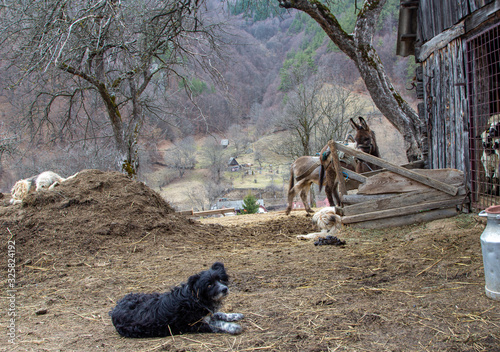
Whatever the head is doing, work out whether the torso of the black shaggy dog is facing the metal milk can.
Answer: yes

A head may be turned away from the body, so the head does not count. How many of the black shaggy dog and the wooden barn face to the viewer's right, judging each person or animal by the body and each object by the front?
1

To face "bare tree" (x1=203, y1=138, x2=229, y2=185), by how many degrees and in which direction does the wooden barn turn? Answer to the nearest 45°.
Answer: approximately 90° to its right

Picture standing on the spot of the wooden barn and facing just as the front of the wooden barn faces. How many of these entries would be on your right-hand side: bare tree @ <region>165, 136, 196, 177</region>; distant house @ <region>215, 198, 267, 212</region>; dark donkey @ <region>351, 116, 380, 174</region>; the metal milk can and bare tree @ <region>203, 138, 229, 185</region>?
4

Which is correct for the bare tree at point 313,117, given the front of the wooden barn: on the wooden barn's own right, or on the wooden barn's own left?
on the wooden barn's own right

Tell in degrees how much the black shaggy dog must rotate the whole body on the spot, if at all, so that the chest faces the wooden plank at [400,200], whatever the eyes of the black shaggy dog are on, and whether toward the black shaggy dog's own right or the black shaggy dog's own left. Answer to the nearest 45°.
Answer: approximately 45° to the black shaggy dog's own left

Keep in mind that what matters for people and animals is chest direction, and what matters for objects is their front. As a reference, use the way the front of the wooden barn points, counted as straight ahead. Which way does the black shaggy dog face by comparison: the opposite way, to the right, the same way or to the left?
the opposite way

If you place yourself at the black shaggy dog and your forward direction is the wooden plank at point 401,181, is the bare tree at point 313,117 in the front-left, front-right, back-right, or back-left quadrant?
front-left

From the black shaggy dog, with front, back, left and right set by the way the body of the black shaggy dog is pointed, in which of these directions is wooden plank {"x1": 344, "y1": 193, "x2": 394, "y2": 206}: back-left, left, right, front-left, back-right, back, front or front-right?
front-left

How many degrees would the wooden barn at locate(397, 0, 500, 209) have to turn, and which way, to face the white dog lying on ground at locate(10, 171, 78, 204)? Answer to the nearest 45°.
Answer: approximately 45° to its right

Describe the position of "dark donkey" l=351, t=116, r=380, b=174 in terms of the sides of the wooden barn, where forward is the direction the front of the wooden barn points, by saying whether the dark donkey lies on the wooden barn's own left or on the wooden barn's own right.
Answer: on the wooden barn's own right

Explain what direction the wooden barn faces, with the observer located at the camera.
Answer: facing the viewer and to the left of the viewer

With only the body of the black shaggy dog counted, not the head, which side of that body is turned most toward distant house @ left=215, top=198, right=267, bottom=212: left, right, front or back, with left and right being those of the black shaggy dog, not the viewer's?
left

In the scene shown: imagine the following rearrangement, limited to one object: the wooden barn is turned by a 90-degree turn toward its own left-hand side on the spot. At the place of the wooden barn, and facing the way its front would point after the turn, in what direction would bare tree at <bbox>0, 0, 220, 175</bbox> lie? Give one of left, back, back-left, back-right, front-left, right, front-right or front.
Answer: back-right

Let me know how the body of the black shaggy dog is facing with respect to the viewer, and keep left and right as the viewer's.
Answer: facing to the right of the viewer

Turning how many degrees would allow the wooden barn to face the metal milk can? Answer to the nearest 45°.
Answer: approximately 45° to its left
